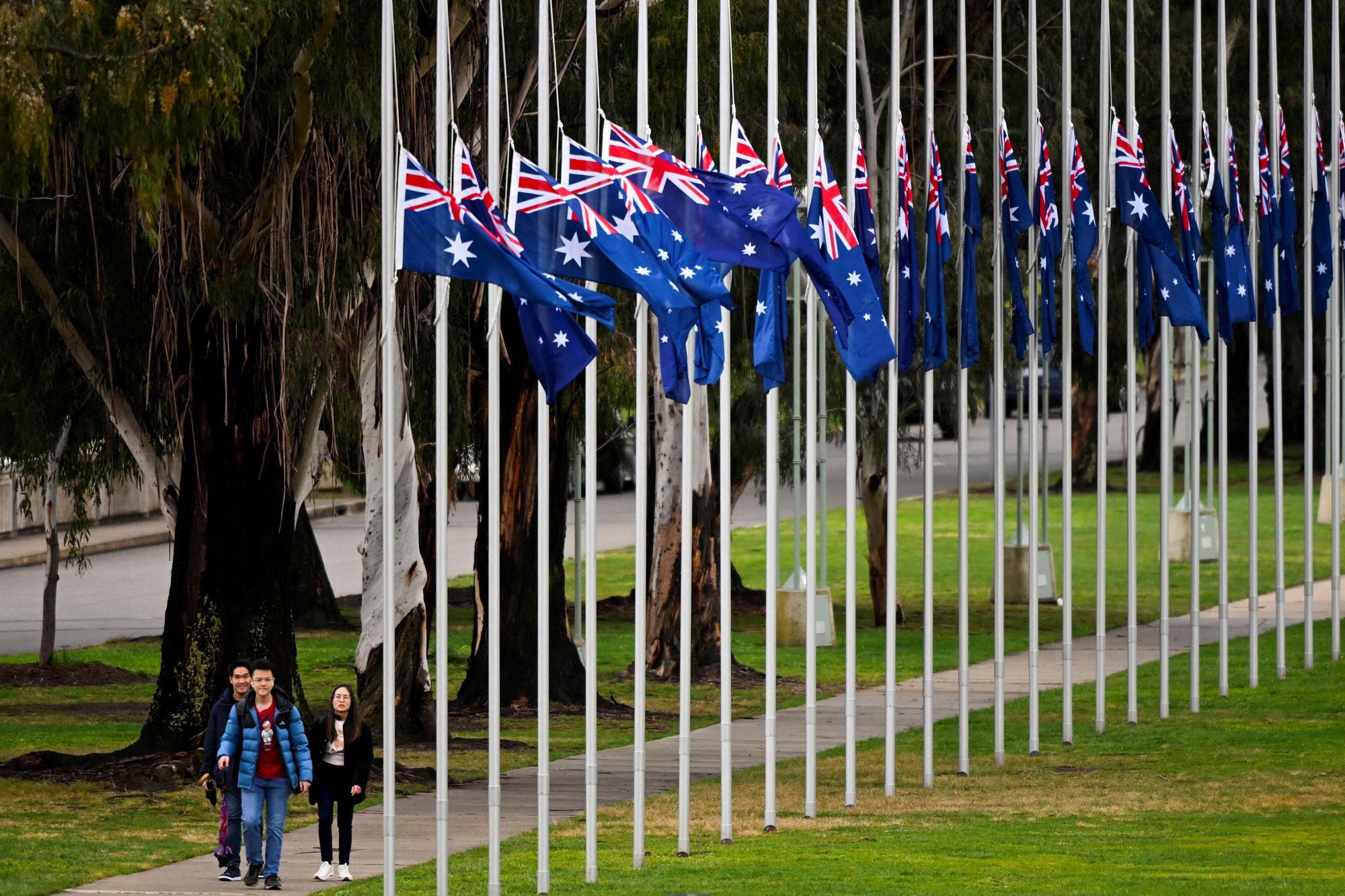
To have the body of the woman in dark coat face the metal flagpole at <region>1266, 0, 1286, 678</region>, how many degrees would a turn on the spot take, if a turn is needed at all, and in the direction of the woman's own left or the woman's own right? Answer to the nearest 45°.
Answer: approximately 135° to the woman's own left

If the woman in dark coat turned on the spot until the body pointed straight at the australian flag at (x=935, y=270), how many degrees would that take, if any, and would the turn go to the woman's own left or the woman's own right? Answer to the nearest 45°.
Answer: approximately 135° to the woman's own left

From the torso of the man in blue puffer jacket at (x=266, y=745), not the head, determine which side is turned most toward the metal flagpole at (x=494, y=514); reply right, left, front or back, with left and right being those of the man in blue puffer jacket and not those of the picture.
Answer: left

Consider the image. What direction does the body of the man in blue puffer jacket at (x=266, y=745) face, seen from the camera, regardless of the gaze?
toward the camera

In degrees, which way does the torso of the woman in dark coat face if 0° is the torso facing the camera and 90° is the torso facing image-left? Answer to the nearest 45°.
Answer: approximately 0°

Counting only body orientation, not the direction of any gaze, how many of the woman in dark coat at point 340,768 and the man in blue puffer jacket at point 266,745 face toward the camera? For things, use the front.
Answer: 2
